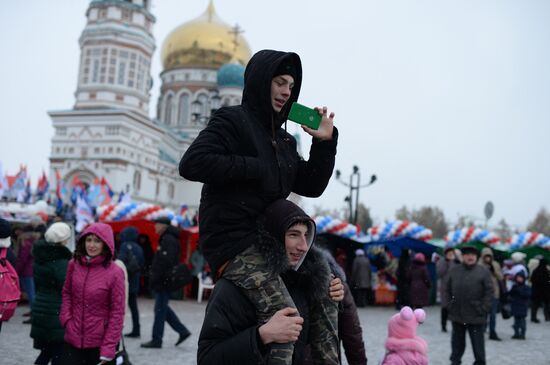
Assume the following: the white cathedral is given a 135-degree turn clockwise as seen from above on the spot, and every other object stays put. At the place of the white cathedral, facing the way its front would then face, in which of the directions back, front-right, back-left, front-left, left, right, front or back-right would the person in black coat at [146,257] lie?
back

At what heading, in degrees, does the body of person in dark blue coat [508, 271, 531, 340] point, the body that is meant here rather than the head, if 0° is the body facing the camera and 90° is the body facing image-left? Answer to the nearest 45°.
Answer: approximately 0°

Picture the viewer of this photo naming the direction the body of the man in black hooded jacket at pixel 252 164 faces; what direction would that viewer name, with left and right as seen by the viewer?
facing the viewer and to the right of the viewer

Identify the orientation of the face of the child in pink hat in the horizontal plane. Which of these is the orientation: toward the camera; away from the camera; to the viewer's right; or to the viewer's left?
away from the camera

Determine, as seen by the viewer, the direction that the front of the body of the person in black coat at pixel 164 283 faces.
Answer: to the viewer's left

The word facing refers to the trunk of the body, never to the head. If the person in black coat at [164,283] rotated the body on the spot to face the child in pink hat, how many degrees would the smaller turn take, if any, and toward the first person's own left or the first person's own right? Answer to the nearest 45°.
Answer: approximately 90° to the first person's own left

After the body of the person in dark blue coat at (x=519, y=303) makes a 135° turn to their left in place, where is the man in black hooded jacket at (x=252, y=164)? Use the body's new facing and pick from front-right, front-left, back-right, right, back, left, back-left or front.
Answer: back-right

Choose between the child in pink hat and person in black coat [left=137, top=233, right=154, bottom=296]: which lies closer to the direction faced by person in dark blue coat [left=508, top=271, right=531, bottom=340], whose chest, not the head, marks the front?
the child in pink hat

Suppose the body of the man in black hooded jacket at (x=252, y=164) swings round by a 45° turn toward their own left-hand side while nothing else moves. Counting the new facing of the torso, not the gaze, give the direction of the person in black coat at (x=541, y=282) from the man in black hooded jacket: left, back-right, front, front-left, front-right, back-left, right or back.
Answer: front-left

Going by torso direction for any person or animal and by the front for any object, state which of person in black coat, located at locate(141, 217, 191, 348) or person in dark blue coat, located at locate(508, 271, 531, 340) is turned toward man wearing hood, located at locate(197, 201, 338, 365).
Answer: person in dark blue coat, located at locate(508, 271, 531, 340)

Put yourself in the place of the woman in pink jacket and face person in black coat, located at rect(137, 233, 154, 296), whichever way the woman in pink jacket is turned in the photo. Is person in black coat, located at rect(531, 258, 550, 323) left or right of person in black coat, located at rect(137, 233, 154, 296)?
right

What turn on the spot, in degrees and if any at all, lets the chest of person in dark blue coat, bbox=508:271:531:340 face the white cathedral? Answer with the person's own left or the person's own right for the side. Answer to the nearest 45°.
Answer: approximately 135° to the person's own right

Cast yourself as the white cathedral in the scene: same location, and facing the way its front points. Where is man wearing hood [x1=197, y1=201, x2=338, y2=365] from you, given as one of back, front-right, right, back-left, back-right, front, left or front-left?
front-left
